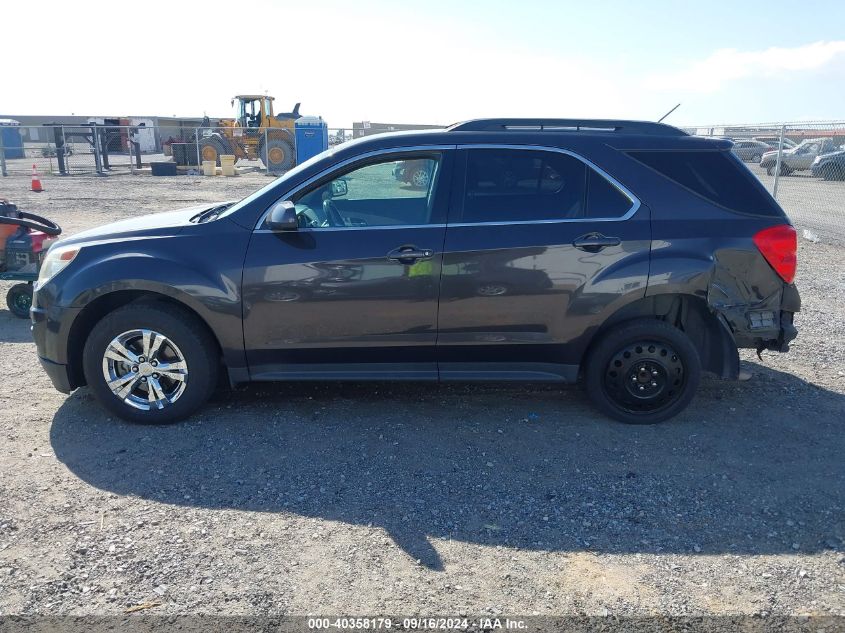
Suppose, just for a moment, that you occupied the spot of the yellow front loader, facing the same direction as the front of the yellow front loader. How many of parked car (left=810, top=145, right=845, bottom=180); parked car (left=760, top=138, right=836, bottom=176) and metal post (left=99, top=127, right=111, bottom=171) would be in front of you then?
1

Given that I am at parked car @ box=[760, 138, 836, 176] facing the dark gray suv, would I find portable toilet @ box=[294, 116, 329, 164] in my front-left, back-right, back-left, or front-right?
front-right

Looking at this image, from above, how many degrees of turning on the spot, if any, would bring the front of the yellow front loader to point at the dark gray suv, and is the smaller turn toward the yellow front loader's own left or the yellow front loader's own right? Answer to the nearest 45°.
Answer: approximately 90° to the yellow front loader's own left

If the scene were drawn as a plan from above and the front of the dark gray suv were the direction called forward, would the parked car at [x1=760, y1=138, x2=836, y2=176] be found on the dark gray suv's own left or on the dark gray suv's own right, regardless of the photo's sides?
on the dark gray suv's own right

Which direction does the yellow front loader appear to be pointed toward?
to the viewer's left

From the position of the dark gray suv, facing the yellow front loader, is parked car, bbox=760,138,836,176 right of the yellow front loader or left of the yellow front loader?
right

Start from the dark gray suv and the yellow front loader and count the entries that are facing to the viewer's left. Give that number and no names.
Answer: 2

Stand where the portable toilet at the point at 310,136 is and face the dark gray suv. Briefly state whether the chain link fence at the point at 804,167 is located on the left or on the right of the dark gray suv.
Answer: left

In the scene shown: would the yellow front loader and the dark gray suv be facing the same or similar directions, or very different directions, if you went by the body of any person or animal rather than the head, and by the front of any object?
same or similar directions

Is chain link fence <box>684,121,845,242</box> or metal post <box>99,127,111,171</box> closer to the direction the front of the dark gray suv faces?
the metal post

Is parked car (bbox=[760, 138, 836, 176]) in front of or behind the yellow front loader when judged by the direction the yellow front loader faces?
behind

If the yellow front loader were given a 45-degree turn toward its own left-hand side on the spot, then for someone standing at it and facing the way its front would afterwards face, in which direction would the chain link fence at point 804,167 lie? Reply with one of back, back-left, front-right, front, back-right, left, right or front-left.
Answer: left

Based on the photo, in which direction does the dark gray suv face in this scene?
to the viewer's left

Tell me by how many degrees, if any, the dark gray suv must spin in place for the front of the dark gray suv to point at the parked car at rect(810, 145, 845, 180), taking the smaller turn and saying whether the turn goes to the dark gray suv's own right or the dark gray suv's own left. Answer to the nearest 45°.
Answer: approximately 135° to the dark gray suv's own right
